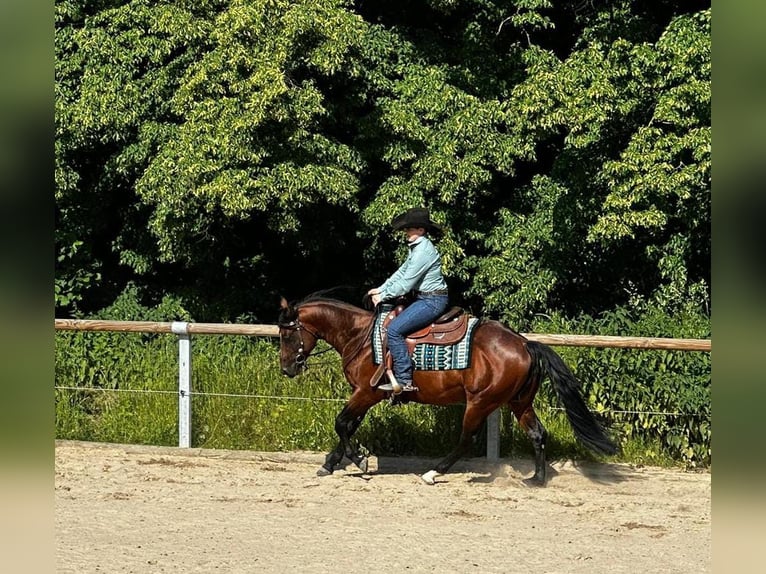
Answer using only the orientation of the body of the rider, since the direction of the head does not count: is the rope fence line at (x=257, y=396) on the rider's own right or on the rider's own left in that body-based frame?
on the rider's own right

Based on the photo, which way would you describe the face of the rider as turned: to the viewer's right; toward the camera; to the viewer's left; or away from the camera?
to the viewer's left

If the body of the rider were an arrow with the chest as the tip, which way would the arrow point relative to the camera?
to the viewer's left

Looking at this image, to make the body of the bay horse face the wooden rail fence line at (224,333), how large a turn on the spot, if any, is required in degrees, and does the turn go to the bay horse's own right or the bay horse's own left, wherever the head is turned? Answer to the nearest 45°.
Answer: approximately 45° to the bay horse's own right

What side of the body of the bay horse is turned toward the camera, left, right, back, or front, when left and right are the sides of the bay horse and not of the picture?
left
